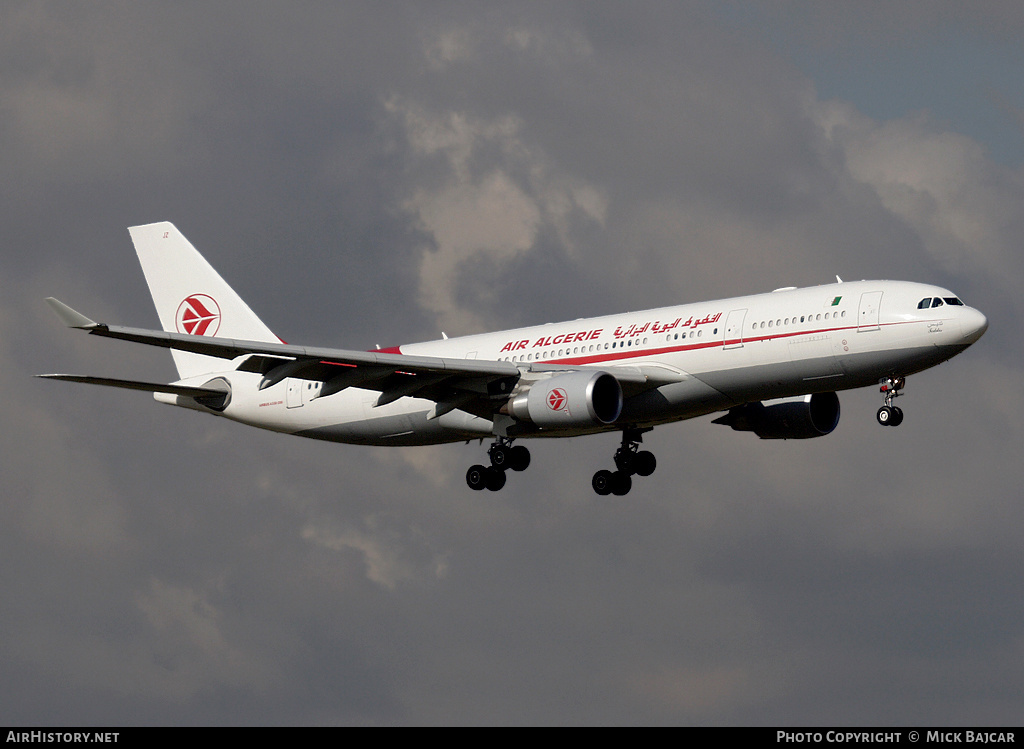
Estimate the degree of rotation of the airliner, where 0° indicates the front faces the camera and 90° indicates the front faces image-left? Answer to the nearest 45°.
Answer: approximately 315°
